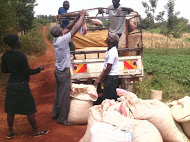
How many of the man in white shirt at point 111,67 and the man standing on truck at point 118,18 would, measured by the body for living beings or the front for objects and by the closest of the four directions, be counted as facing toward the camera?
1

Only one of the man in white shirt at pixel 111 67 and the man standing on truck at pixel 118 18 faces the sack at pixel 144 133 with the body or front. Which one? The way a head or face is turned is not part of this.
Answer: the man standing on truck

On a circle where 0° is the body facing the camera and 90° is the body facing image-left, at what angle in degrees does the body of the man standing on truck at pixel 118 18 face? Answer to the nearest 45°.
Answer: approximately 0°

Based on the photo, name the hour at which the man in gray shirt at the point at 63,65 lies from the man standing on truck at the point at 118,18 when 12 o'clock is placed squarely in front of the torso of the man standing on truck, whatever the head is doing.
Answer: The man in gray shirt is roughly at 1 o'clock from the man standing on truck.

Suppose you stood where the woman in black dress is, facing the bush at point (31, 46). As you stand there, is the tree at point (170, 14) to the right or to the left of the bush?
right
